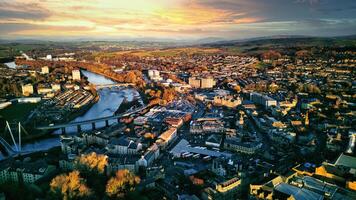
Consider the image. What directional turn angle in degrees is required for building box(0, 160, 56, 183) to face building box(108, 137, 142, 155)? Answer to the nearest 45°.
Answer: approximately 90° to its left

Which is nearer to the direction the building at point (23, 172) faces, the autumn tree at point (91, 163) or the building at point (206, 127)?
the autumn tree

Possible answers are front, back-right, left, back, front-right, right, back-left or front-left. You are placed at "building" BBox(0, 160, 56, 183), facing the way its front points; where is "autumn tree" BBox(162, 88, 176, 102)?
back-left

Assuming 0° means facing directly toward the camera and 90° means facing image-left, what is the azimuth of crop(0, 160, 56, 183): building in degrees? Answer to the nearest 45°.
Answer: approximately 0°

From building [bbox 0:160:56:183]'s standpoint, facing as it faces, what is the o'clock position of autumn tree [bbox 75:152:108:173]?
The autumn tree is roughly at 10 o'clock from the building.

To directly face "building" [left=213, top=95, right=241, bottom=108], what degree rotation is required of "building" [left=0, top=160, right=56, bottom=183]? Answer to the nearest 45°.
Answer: approximately 135° to its left
